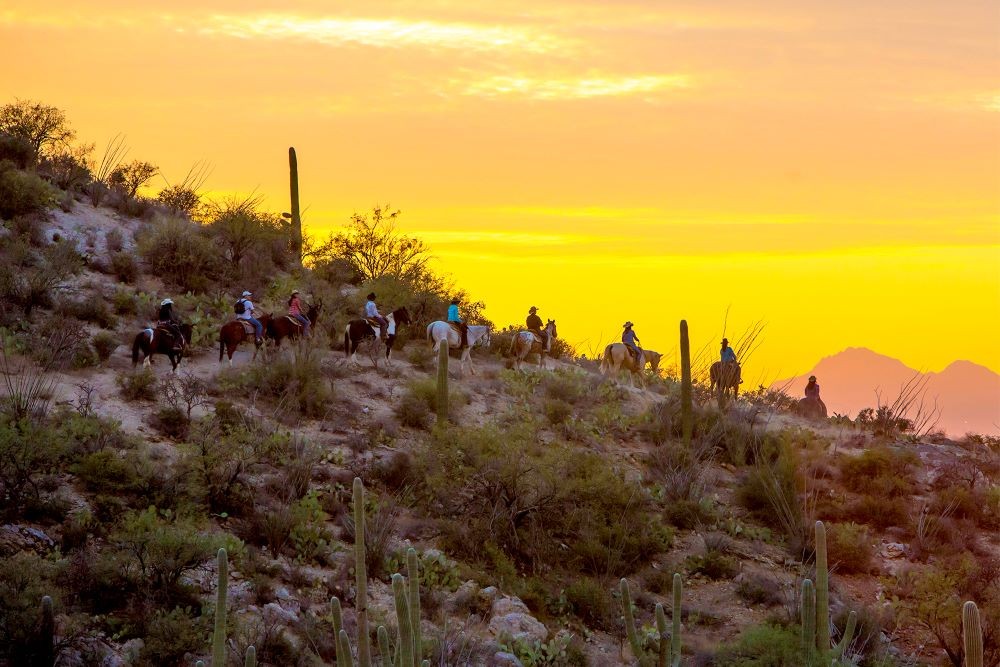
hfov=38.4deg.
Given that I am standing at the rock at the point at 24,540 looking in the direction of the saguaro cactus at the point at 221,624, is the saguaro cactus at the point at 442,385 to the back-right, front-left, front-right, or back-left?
back-left

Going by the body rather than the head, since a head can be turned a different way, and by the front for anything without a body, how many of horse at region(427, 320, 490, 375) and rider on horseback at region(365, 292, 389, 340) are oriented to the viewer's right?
2

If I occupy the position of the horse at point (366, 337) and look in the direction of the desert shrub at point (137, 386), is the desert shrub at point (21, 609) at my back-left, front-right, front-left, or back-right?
front-left

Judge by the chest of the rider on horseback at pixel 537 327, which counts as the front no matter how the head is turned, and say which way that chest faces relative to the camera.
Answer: to the viewer's right

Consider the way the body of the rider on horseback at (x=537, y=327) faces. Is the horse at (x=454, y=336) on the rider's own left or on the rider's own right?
on the rider's own left

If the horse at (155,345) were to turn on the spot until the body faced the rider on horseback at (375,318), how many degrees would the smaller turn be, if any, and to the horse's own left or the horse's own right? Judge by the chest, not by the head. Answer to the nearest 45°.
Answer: approximately 45° to the horse's own left

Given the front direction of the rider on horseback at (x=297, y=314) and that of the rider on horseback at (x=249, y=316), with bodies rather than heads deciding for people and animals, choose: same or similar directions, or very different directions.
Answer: same or similar directions

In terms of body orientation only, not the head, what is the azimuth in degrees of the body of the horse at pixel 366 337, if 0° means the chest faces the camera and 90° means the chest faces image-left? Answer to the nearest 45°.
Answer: approximately 270°

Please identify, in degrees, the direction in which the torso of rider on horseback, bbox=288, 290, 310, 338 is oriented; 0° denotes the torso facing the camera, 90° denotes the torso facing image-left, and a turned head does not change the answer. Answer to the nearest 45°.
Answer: approximately 270°

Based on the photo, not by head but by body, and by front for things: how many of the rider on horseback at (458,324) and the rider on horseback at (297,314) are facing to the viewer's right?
2

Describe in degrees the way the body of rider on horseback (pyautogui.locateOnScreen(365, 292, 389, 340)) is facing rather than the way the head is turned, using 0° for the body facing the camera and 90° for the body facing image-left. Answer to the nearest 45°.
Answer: approximately 270°

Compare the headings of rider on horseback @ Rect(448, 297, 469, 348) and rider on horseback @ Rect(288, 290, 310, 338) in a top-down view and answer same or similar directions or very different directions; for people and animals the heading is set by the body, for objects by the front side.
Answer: same or similar directions

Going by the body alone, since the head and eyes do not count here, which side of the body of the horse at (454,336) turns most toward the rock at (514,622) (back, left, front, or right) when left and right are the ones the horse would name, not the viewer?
right

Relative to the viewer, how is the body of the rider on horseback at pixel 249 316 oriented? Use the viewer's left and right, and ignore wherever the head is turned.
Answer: facing to the right of the viewer

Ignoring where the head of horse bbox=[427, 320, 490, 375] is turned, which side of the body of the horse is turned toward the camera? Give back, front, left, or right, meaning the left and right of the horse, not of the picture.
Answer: right

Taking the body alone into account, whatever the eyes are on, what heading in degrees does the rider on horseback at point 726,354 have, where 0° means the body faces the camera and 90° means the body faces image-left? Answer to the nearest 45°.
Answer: approximately 225°
